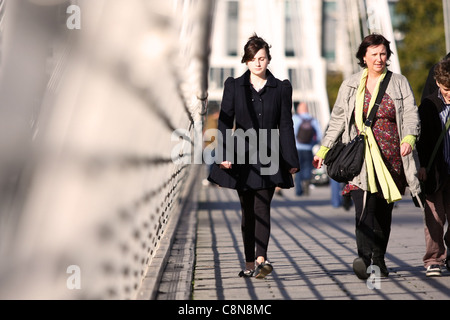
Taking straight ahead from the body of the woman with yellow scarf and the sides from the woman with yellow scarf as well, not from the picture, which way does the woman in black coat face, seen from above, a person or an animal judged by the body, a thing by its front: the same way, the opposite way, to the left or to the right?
the same way

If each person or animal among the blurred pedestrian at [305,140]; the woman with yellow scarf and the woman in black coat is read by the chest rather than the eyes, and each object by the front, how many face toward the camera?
2

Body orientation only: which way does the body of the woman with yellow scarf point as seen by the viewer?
toward the camera

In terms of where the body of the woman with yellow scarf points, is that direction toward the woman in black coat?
no

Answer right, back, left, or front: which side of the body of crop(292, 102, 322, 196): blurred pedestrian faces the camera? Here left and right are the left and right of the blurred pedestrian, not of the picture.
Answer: back

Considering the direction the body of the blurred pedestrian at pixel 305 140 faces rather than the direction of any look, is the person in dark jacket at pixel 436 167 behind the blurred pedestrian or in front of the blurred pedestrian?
behind

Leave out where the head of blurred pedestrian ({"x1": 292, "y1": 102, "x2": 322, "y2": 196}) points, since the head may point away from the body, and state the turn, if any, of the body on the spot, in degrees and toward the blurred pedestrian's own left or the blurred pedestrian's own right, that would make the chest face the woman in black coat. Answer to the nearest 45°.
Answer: approximately 180°

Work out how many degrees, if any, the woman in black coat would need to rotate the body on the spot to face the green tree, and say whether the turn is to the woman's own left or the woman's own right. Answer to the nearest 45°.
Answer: approximately 180°

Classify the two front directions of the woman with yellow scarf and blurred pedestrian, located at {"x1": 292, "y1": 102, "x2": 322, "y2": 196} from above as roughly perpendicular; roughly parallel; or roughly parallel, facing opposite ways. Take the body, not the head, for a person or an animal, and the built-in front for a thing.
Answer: roughly parallel, facing opposite ways

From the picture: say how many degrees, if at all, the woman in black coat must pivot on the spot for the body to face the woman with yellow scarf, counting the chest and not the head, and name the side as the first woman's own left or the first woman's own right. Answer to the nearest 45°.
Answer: approximately 90° to the first woman's own left

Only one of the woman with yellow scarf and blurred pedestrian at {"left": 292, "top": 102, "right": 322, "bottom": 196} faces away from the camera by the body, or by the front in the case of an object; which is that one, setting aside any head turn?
the blurred pedestrian

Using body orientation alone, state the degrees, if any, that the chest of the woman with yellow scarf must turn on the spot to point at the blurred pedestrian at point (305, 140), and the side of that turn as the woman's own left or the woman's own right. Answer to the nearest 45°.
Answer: approximately 180°

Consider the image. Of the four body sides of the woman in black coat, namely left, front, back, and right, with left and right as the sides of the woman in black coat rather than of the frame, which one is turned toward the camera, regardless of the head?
front

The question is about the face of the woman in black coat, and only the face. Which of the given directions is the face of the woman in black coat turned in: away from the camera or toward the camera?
toward the camera

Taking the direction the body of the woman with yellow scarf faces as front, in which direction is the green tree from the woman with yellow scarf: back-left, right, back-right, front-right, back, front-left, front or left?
back
